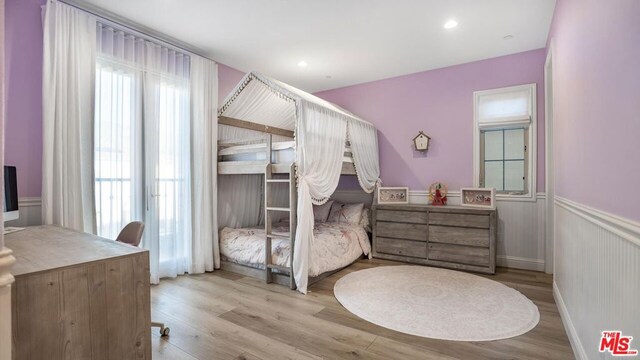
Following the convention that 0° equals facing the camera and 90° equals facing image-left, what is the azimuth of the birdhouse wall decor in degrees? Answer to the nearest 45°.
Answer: approximately 0°

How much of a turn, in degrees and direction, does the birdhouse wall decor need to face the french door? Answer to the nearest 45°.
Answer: approximately 45° to its right

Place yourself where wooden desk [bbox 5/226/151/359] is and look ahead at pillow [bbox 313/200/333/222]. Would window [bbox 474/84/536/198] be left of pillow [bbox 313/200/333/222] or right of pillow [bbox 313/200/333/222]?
right

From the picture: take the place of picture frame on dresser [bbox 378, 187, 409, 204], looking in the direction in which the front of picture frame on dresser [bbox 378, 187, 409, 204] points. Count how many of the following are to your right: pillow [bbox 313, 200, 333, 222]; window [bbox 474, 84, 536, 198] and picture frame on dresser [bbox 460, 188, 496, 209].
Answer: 1

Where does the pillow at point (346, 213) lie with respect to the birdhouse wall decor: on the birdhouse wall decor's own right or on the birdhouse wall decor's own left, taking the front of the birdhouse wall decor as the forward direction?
on the birdhouse wall decor's own right

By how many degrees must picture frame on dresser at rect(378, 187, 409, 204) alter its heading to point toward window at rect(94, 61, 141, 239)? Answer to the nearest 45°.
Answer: approximately 45° to its right

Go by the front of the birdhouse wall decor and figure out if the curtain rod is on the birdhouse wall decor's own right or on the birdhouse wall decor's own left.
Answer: on the birdhouse wall decor's own right

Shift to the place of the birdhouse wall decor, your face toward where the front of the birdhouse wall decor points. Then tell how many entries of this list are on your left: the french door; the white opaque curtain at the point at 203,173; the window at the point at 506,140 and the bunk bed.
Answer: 1

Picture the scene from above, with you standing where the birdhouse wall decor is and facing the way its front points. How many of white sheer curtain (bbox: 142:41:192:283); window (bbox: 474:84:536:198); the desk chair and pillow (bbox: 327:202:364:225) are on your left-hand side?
1

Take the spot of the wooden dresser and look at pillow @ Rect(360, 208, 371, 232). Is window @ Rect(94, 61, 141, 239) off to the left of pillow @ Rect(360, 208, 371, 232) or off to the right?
left

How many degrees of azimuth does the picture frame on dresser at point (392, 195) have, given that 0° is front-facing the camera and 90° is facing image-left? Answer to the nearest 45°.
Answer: approximately 0°

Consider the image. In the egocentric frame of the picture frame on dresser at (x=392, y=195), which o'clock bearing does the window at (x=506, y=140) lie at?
The window is roughly at 9 o'clock from the picture frame on dresser.

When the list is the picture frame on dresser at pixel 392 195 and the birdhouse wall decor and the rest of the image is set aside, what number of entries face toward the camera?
2

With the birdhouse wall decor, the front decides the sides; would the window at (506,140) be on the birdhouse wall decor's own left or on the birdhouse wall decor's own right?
on the birdhouse wall decor's own left
